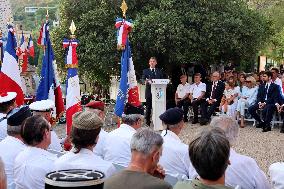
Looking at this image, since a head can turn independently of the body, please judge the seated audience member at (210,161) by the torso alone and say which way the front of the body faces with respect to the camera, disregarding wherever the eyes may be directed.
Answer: away from the camera

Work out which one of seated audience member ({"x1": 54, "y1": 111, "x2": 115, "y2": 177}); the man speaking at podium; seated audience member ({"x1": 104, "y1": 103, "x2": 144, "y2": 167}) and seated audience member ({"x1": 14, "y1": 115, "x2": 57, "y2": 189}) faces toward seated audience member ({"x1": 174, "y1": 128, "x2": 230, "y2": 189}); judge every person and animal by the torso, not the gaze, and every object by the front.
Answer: the man speaking at podium

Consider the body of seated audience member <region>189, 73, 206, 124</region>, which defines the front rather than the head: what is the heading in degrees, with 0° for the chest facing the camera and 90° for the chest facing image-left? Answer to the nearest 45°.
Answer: approximately 45°

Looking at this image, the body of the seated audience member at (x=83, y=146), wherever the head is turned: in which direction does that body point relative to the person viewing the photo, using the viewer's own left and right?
facing away from the viewer

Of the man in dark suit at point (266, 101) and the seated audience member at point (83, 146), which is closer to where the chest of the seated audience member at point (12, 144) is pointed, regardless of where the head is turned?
the man in dark suit

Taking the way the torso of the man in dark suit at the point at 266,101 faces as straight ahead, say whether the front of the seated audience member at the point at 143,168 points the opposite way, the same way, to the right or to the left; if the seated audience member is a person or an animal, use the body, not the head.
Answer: the opposite way

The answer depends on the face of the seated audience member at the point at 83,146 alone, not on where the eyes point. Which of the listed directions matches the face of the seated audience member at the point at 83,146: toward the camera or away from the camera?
away from the camera

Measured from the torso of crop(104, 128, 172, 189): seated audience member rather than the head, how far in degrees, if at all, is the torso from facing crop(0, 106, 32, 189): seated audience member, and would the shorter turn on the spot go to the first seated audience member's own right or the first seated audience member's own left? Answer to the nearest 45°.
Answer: approximately 90° to the first seated audience member's own left

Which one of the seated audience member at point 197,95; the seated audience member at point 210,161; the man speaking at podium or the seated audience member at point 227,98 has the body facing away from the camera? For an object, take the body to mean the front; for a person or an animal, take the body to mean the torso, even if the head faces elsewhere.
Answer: the seated audience member at point 210,161

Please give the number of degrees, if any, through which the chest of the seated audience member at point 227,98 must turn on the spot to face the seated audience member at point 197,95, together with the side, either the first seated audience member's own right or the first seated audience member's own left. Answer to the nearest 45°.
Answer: approximately 45° to the first seated audience member's own right

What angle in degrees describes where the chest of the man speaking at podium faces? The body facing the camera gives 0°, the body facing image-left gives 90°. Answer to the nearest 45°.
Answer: approximately 0°

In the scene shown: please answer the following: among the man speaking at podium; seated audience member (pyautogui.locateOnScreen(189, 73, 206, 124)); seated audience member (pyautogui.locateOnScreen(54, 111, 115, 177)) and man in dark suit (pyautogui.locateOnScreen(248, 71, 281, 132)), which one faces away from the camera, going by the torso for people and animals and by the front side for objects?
seated audience member (pyautogui.locateOnScreen(54, 111, 115, 177))

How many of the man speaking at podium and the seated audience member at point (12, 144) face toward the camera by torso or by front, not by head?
1

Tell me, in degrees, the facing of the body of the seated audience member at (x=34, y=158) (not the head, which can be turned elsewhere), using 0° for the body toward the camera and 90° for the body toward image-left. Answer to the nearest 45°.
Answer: approximately 225°

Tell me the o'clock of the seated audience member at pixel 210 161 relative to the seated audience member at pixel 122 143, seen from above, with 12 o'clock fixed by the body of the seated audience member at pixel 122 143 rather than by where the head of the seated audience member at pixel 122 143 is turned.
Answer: the seated audience member at pixel 210 161 is roughly at 4 o'clock from the seated audience member at pixel 122 143.

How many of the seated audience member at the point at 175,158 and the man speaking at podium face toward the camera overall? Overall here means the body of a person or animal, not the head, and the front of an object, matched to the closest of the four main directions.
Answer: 1

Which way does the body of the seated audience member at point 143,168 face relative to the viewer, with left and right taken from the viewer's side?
facing away from the viewer and to the right of the viewer
